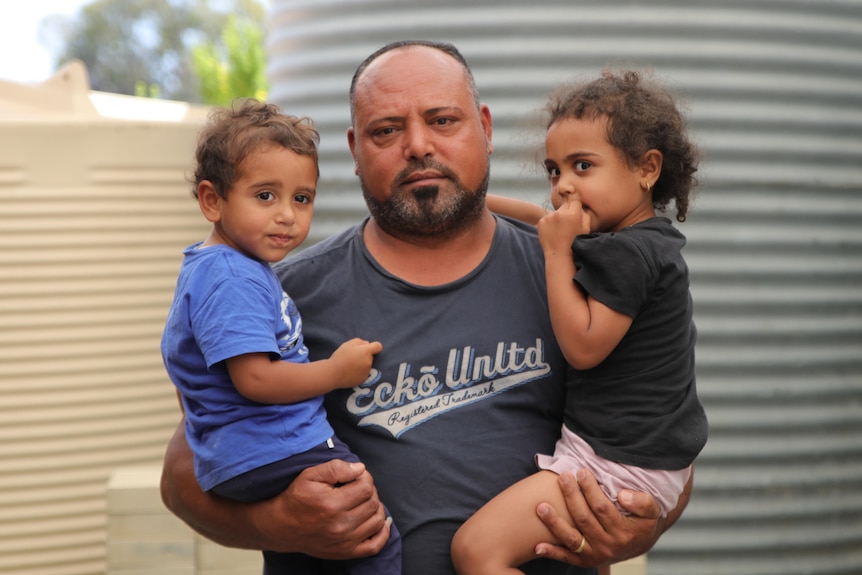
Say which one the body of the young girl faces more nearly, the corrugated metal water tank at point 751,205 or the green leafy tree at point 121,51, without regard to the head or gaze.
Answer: the green leafy tree

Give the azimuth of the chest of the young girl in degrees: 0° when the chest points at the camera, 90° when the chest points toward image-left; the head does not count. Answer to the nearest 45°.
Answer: approximately 90°

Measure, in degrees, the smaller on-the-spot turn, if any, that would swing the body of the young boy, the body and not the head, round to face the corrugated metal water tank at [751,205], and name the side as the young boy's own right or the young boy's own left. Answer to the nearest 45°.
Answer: approximately 45° to the young boy's own left

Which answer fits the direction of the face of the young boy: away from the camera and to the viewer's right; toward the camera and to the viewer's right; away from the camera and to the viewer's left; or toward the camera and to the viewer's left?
toward the camera and to the viewer's right

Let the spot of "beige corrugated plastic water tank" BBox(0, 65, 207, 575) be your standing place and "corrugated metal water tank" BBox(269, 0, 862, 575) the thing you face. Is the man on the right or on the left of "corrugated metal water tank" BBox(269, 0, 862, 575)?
right

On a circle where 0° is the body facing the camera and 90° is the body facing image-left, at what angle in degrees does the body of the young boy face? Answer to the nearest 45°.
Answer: approximately 270°

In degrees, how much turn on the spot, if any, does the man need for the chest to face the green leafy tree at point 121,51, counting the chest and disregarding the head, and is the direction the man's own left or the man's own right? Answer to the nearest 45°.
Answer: approximately 180°

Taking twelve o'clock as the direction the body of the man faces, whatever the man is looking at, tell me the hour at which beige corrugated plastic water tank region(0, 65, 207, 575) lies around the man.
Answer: The beige corrugated plastic water tank is roughly at 5 o'clock from the man.

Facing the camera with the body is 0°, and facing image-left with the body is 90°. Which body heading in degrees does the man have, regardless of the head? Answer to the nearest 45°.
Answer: approximately 0°
